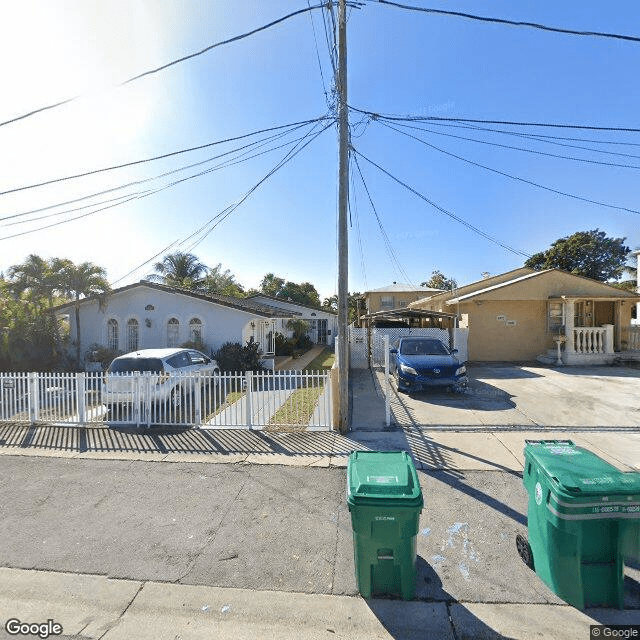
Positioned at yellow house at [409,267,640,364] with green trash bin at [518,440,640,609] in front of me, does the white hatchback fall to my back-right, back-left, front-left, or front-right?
front-right

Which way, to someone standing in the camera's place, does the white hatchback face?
facing away from the viewer and to the right of the viewer

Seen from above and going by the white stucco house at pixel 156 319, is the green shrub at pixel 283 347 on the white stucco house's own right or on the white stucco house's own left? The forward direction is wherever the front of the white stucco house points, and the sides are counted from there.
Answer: on the white stucco house's own left

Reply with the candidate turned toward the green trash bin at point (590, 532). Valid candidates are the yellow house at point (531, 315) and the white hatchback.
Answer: the yellow house

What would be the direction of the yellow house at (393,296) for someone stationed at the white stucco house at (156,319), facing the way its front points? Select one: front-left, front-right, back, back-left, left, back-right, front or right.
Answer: back-left

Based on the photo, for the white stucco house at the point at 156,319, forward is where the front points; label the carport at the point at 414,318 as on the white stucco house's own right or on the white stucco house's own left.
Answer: on the white stucco house's own left

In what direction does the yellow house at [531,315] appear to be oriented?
toward the camera

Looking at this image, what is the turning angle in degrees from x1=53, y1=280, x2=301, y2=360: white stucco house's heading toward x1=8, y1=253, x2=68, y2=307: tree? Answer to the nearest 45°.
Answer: approximately 90° to its right

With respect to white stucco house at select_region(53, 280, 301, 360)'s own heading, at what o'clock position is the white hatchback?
The white hatchback is roughly at 12 o'clock from the white stucco house.

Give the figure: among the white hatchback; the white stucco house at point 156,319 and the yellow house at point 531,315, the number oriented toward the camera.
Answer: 2

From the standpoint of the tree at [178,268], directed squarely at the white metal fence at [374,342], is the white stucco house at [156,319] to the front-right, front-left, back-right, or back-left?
front-right

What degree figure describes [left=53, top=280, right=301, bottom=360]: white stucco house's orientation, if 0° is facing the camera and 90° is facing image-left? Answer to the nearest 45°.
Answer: approximately 0°

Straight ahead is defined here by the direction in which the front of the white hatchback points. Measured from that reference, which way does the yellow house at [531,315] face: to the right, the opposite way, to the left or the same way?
the opposite way

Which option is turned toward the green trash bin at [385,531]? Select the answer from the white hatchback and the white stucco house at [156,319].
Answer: the white stucco house
